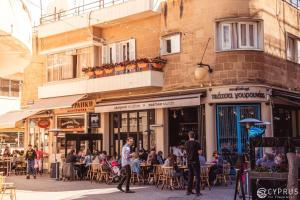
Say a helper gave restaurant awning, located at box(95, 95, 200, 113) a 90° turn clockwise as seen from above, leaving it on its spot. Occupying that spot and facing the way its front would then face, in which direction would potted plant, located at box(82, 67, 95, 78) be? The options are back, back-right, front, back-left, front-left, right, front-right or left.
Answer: front

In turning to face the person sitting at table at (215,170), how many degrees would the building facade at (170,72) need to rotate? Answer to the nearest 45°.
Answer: approximately 45° to its left

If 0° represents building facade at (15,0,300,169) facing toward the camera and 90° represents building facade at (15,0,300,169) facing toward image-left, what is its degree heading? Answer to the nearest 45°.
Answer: approximately 45°

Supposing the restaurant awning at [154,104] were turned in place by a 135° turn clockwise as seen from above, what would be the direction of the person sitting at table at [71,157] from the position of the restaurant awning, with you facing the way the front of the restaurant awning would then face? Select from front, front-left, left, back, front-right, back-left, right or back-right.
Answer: left

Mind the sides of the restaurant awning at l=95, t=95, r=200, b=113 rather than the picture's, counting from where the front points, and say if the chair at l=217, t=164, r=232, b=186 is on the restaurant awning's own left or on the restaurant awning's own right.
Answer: on the restaurant awning's own left

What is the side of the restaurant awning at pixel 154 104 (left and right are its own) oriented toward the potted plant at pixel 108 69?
right

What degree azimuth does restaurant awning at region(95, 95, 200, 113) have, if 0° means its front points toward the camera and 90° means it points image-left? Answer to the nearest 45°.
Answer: approximately 45°

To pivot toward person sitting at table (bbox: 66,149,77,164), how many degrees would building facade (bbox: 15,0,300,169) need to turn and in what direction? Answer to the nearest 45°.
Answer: approximately 45° to its right
